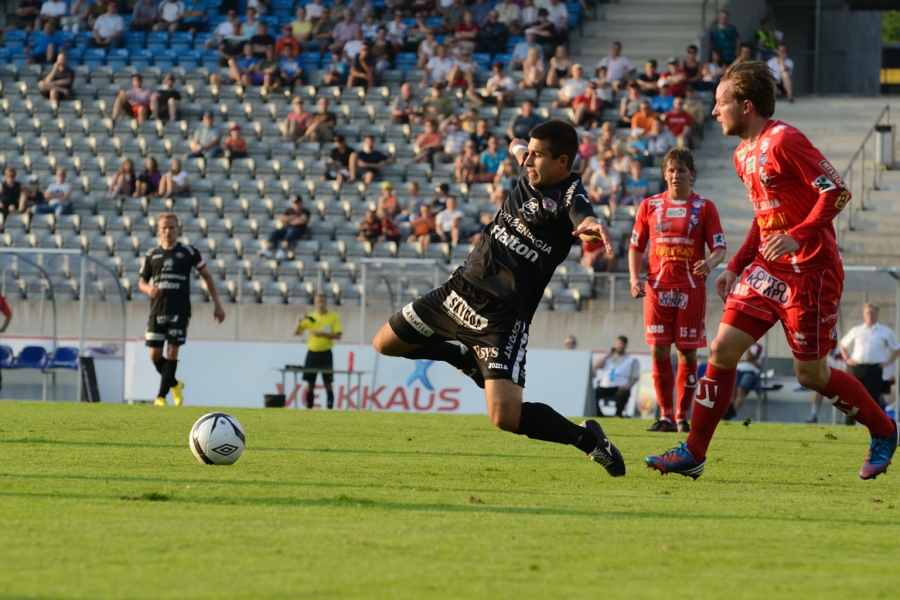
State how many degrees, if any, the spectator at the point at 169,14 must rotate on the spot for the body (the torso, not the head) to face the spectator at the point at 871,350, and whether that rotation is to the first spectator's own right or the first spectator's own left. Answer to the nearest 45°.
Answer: approximately 45° to the first spectator's own left

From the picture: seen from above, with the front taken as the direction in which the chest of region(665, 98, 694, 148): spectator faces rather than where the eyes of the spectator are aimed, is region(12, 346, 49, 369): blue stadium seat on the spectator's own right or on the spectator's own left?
on the spectator's own right

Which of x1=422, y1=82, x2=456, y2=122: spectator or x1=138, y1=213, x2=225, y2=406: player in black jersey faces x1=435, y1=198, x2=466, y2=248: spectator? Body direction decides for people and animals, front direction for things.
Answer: x1=422, y1=82, x2=456, y2=122: spectator

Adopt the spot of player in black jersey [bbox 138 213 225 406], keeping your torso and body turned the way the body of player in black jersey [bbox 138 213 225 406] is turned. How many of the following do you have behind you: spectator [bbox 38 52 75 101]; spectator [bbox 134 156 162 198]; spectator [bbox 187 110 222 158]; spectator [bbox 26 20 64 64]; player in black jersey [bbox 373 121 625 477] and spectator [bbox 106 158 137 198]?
5

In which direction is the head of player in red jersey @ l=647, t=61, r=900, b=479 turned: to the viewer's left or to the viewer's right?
to the viewer's left

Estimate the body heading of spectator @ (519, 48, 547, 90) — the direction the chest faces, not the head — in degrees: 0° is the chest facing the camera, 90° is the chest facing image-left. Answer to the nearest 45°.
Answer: approximately 0°

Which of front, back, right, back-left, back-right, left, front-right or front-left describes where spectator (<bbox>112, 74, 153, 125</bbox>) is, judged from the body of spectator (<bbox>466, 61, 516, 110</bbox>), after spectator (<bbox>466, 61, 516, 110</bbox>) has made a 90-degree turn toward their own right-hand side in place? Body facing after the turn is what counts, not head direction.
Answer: front-left

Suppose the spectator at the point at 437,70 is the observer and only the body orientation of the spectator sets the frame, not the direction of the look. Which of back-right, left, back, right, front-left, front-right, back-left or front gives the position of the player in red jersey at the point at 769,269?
front-left

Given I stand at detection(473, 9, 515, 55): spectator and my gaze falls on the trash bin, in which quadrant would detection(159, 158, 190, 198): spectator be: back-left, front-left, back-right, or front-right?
back-right

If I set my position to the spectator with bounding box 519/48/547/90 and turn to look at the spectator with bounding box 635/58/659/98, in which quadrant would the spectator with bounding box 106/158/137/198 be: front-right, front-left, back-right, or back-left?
back-right

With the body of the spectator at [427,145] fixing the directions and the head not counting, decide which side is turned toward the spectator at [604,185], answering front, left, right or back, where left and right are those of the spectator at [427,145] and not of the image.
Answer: left

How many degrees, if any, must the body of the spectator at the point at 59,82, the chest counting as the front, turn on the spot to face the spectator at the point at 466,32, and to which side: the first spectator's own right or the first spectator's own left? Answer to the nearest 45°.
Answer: approximately 135° to the first spectator's own left
